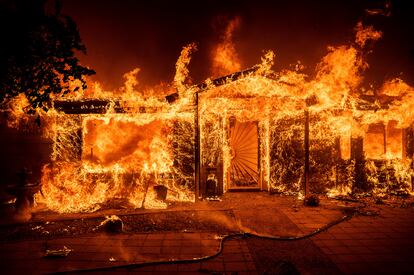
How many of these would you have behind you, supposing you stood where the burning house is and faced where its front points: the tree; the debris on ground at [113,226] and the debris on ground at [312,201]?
0

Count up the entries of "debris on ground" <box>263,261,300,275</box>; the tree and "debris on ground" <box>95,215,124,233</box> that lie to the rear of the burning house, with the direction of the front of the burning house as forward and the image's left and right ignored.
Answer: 0

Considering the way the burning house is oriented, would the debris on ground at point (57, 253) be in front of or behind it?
in front

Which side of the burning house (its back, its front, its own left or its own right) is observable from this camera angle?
front

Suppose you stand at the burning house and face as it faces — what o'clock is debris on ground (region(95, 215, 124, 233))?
The debris on ground is roughly at 1 o'clock from the burning house.

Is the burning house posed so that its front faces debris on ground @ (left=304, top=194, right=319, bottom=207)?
no

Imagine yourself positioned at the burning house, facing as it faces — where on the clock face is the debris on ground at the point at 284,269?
The debris on ground is roughly at 12 o'clock from the burning house.

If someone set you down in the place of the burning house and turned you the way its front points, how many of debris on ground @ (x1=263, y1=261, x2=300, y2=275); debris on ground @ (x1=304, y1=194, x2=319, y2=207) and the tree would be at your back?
0
